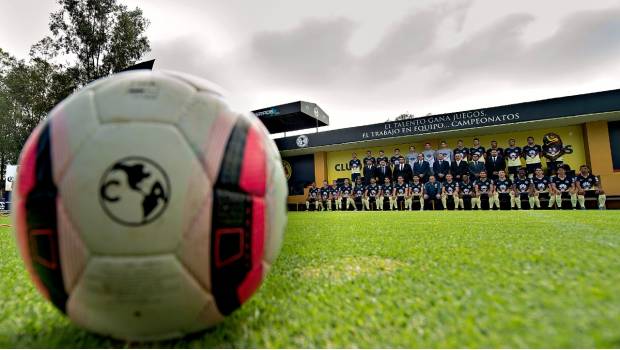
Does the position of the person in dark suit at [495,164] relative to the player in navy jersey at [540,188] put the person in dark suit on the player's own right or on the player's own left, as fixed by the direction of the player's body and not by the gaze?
on the player's own right

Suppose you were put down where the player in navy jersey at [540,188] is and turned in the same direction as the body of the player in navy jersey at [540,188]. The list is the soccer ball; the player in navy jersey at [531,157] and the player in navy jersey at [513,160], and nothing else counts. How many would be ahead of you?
1

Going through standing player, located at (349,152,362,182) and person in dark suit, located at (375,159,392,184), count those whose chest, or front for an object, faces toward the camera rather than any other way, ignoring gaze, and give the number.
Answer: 2

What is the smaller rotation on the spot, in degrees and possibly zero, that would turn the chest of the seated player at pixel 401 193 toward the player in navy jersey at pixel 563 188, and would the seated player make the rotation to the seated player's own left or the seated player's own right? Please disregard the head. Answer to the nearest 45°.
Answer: approximately 90° to the seated player's own left

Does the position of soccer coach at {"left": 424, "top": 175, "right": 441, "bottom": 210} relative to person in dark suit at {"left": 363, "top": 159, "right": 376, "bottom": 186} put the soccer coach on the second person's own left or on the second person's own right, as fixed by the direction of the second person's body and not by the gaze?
on the second person's own left

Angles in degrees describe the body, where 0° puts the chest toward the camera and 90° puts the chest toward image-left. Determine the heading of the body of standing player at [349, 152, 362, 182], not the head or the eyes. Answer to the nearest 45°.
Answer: approximately 0°
